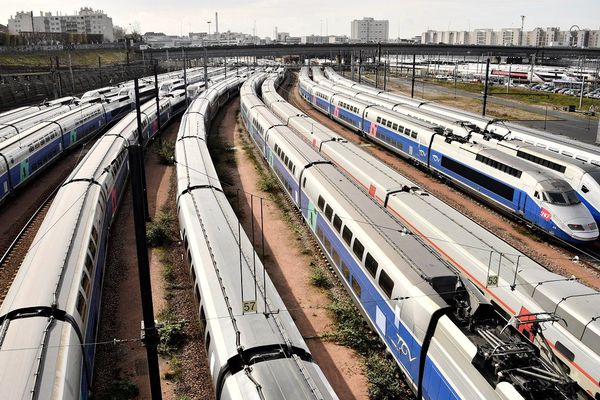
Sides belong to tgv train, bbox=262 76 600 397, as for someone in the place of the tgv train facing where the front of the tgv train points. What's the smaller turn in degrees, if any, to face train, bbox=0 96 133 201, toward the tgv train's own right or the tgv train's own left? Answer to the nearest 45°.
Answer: approximately 180°

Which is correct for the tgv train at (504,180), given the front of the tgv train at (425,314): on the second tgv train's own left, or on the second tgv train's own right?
on the second tgv train's own left

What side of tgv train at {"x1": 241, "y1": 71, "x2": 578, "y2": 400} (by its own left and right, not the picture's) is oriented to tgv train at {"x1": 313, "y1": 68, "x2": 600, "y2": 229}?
left

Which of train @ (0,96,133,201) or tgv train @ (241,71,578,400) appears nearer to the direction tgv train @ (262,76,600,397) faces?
the tgv train

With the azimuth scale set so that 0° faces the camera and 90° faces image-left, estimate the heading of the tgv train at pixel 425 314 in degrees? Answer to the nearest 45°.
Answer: approximately 315°

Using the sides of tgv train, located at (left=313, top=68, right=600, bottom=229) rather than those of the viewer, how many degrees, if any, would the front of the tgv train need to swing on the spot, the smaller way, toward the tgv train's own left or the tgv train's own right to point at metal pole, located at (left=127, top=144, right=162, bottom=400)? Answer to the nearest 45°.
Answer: approximately 90° to the tgv train's own right

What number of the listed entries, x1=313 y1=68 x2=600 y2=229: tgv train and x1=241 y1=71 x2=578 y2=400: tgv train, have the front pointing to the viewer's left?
0

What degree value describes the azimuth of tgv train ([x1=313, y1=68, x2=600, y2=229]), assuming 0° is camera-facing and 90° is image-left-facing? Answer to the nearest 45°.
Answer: approximately 315°

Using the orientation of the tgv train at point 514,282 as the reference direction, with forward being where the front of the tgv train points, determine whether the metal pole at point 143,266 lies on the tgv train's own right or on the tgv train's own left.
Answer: on the tgv train's own right

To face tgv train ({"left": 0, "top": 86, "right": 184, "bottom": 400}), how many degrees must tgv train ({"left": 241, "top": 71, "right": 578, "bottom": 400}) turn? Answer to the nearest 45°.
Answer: approximately 135° to its right

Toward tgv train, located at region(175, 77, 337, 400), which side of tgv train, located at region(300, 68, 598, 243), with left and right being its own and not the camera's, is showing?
right

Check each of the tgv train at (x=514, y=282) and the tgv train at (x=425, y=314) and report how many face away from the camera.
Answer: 0

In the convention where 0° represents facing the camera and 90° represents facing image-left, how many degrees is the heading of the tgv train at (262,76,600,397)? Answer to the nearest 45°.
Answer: approximately 315°
